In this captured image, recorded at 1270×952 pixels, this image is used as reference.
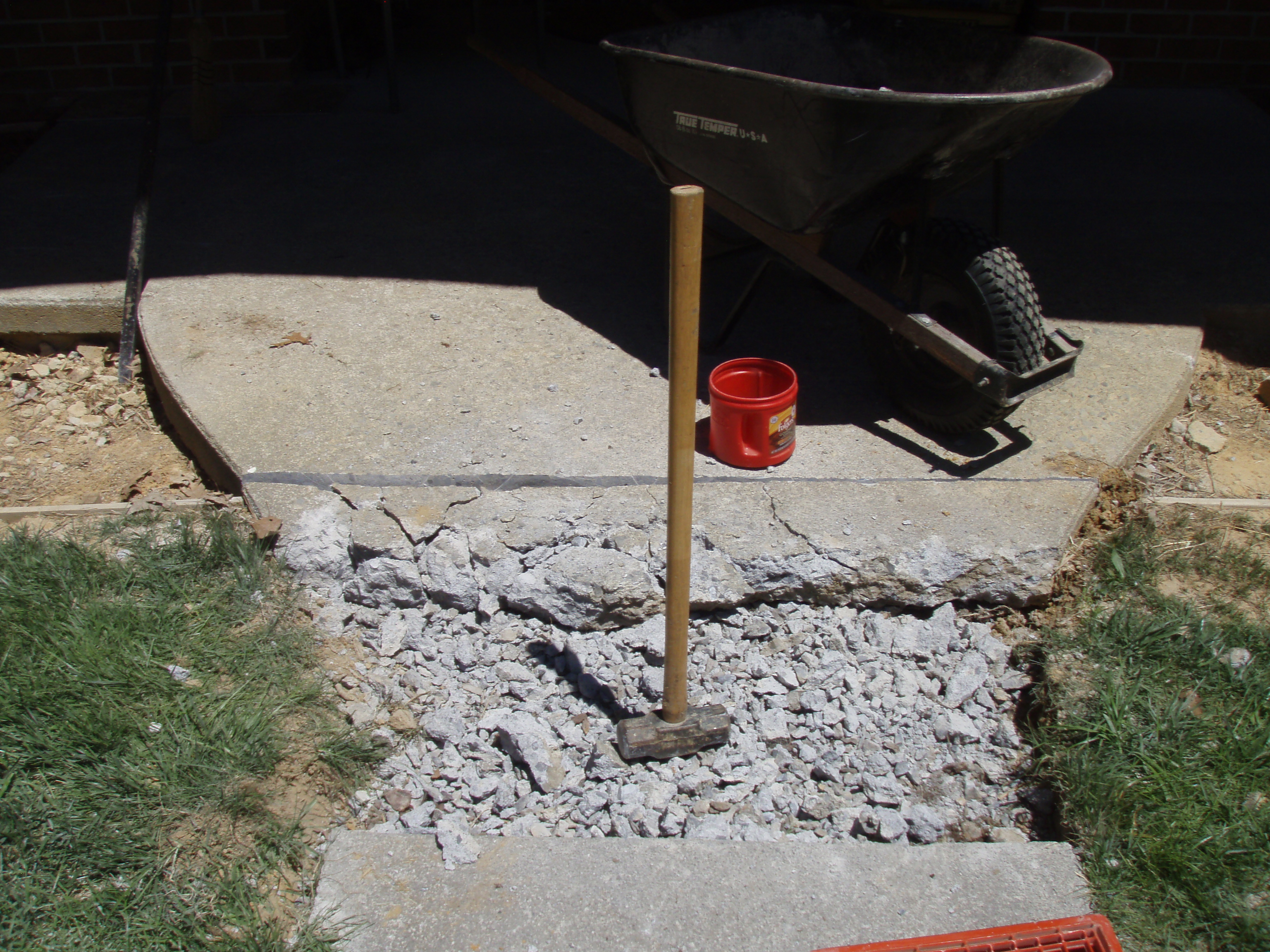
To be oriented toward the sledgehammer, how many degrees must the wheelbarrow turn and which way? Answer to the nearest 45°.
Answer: approximately 45° to its right

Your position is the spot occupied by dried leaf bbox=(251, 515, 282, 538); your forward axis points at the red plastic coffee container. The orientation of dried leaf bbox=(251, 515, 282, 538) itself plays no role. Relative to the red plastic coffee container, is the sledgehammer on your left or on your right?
right

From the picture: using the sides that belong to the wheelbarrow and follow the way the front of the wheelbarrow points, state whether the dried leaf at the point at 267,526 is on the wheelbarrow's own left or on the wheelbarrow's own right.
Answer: on the wheelbarrow's own right

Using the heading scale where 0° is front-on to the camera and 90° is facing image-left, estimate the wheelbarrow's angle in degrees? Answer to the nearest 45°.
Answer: approximately 315°

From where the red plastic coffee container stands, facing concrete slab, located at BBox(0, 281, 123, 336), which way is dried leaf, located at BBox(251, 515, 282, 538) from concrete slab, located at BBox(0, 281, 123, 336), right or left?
left

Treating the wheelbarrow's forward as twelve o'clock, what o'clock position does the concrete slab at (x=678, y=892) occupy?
The concrete slab is roughly at 2 o'clock from the wheelbarrow.

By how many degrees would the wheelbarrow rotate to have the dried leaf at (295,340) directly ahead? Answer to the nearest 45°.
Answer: approximately 135° to its right

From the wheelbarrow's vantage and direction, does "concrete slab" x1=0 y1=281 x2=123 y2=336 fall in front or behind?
behind

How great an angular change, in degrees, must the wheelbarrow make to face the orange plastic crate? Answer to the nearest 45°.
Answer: approximately 45° to its right
